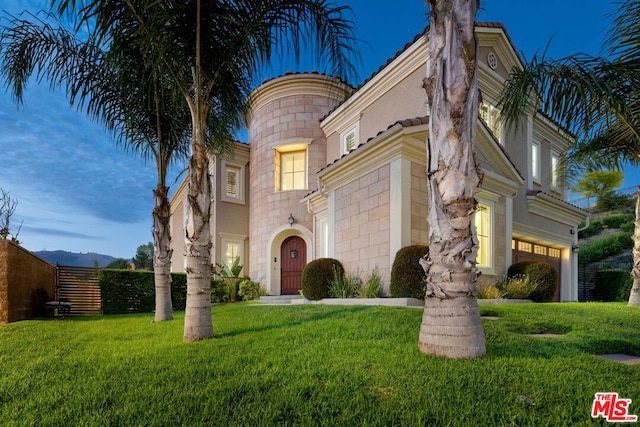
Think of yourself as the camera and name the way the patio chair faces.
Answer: facing to the right of the viewer

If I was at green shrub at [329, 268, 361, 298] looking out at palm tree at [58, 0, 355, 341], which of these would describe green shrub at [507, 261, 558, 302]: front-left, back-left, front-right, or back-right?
back-left

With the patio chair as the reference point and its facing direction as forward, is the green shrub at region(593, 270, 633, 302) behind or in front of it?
in front

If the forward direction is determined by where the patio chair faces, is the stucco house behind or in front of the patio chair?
in front

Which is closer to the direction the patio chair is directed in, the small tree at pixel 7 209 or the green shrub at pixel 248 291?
the green shrub
